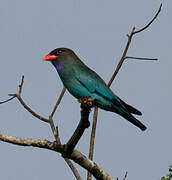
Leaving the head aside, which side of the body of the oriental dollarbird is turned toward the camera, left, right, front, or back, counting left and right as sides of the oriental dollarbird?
left

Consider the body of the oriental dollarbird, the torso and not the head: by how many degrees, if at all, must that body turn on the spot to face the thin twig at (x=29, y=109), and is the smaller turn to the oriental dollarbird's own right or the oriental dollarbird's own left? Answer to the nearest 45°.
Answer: approximately 45° to the oriental dollarbird's own left

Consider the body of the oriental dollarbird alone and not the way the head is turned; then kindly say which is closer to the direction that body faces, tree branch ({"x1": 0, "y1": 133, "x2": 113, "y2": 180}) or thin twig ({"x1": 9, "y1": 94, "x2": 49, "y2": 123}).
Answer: the thin twig
